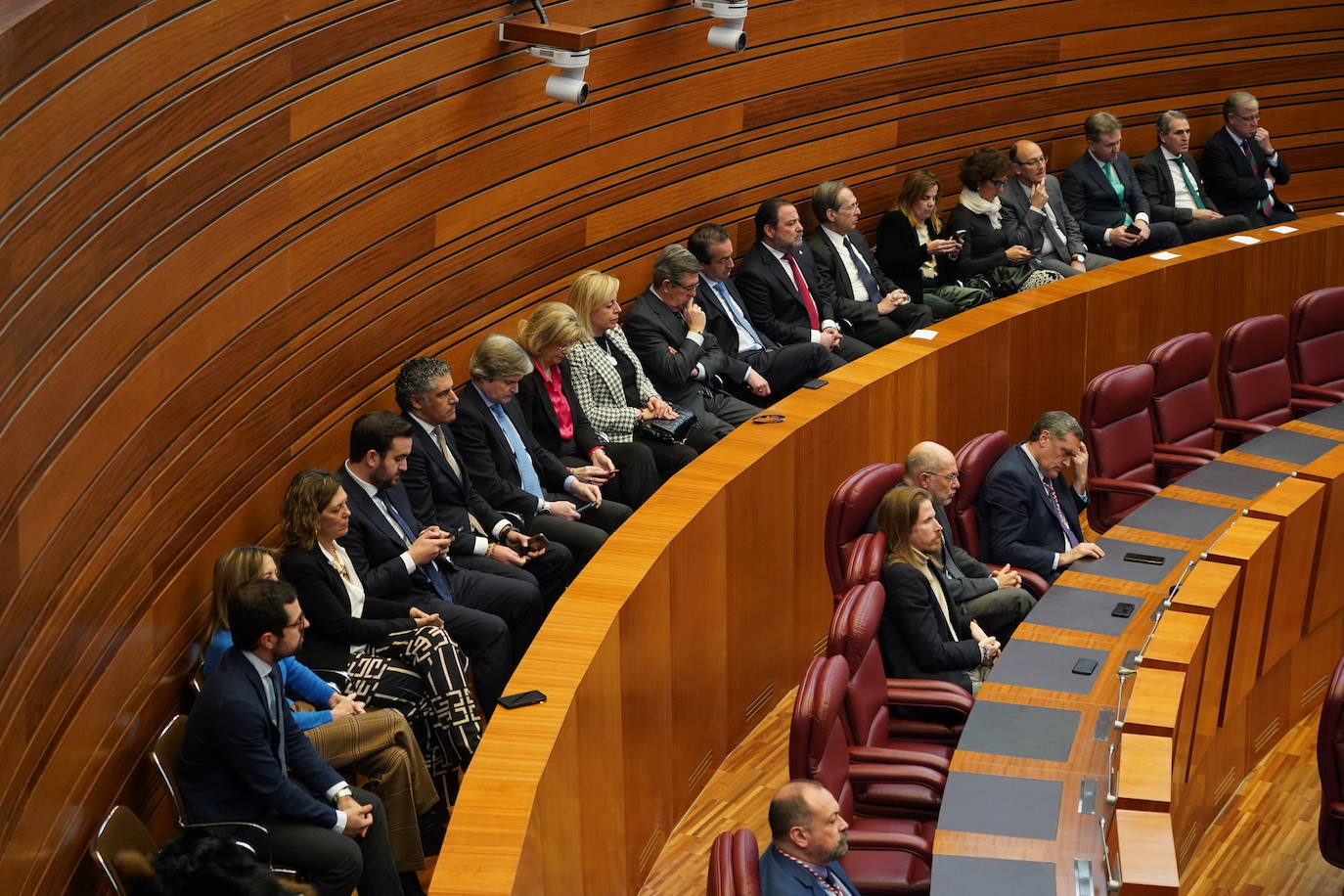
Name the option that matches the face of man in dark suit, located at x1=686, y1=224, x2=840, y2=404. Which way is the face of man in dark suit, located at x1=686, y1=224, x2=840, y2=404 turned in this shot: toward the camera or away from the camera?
toward the camera

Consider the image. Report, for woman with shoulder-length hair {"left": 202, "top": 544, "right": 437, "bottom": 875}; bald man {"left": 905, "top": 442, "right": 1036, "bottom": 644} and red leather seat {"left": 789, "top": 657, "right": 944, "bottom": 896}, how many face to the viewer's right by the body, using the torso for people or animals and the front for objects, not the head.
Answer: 3

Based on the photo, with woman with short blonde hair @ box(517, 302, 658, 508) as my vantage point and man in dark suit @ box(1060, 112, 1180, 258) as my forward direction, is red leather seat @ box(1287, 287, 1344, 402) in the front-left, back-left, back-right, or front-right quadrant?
front-right

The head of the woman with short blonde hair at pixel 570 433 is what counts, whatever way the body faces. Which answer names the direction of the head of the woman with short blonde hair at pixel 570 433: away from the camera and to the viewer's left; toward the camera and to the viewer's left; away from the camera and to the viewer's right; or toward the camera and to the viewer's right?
toward the camera and to the viewer's right

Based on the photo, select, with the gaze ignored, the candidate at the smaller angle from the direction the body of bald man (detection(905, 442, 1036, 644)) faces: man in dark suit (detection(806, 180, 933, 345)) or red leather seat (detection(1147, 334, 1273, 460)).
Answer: the red leather seat

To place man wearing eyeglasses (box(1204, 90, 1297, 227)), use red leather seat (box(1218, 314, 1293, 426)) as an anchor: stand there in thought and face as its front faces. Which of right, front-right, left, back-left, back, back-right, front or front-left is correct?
back-left

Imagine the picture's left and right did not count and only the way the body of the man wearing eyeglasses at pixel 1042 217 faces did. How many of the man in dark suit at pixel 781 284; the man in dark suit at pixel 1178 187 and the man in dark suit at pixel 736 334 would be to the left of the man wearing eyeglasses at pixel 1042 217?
1

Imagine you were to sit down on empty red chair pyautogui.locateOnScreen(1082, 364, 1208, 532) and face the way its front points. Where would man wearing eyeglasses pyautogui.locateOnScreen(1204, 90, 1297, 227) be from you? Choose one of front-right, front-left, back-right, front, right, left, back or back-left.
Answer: back-left

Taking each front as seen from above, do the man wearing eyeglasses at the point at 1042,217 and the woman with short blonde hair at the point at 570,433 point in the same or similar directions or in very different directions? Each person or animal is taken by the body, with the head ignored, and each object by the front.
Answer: same or similar directions

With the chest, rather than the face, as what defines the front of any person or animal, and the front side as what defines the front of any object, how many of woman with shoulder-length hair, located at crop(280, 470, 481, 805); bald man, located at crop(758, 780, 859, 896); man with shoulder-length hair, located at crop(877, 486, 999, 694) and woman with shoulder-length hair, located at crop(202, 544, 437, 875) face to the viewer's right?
4

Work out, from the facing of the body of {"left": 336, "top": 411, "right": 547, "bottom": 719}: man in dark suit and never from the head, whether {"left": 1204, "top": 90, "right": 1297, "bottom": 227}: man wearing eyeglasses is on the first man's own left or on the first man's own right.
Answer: on the first man's own left

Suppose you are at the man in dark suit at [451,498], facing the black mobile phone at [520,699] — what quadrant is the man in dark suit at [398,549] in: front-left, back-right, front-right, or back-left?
front-right

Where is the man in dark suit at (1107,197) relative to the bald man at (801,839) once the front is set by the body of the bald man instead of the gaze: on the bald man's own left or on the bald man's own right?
on the bald man's own left
